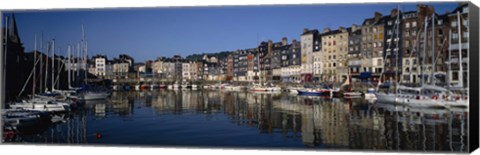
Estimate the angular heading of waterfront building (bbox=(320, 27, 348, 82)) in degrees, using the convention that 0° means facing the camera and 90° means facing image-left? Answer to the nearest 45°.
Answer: approximately 45°

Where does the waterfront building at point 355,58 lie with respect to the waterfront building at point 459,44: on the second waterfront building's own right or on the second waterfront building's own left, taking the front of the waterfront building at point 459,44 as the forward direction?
on the second waterfront building's own right

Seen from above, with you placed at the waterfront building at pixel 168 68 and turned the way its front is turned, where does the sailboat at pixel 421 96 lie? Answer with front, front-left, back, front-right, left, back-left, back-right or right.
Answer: front-left
